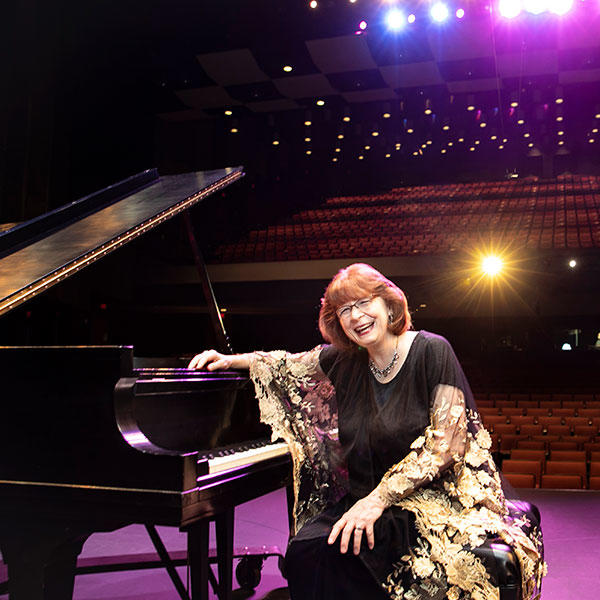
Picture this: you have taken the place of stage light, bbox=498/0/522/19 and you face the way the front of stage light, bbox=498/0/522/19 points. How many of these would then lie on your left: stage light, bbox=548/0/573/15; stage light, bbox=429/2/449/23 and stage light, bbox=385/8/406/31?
1

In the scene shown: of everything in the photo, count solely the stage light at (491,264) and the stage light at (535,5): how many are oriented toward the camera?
2

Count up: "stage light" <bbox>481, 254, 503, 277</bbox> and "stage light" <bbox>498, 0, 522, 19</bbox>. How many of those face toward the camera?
2

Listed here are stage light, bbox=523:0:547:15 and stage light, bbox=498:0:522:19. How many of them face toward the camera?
2

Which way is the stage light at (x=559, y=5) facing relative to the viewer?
toward the camera

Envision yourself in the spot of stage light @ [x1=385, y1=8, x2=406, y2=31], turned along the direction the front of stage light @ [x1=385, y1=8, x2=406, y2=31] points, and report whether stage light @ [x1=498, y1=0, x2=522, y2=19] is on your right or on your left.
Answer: on your left

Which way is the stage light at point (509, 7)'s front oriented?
toward the camera

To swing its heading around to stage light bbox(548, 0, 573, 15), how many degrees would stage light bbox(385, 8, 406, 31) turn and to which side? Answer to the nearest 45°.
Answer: approximately 90° to its left

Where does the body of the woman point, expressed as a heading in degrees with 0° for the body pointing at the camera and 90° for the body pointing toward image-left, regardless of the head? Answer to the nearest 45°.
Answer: approximately 45°

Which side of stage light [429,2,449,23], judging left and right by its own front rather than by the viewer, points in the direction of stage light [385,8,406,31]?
right

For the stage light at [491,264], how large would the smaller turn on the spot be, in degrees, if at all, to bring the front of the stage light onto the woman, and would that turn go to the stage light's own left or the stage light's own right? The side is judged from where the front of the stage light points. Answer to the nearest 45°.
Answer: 0° — it already faces them
